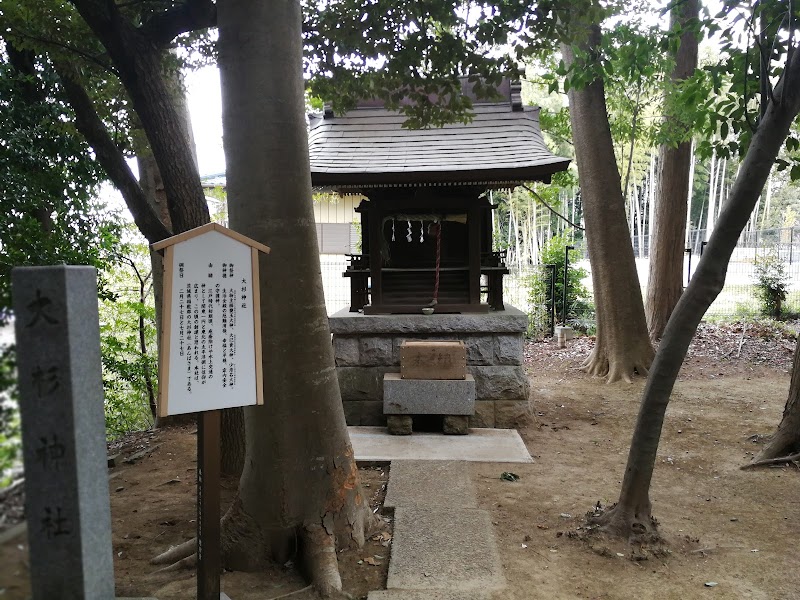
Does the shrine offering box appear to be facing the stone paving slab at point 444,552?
yes

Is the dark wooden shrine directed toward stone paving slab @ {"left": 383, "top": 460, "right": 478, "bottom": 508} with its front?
yes

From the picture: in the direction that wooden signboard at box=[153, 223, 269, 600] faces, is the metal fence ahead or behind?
behind

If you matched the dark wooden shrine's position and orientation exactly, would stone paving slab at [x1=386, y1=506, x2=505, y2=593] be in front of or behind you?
in front

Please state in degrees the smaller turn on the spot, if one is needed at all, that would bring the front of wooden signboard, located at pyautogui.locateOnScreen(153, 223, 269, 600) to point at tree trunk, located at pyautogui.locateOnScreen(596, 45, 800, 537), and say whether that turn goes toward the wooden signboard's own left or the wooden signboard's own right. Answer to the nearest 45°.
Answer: approximately 90° to the wooden signboard's own left

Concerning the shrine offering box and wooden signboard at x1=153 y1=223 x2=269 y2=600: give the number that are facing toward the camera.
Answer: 2
